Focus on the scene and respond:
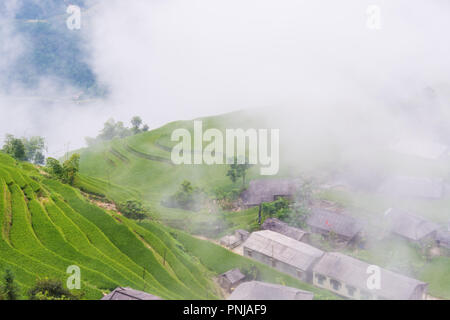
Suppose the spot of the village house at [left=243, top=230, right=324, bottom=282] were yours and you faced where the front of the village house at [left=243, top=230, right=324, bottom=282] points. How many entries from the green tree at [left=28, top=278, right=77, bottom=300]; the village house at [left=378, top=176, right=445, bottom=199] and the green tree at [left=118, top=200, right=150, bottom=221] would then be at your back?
1

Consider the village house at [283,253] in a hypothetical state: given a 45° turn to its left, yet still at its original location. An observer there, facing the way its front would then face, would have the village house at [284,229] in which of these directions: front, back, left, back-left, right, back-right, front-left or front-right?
back

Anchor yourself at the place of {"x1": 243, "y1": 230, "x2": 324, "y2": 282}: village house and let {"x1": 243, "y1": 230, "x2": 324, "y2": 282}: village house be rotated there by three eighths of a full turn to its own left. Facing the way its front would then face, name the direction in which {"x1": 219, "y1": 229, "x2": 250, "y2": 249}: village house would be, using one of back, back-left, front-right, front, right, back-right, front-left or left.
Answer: back-left

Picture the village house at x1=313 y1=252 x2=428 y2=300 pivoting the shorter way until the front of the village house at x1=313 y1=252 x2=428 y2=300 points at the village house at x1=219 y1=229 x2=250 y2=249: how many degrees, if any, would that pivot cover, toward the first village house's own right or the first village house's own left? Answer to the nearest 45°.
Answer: approximately 90° to the first village house's own right

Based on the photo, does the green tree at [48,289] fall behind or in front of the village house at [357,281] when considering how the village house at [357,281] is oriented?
in front

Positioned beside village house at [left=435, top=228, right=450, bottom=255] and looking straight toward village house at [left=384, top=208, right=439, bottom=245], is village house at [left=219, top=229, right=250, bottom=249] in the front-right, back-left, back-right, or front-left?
front-left

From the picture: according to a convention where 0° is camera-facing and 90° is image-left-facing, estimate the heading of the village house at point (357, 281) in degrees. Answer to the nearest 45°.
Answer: approximately 45°

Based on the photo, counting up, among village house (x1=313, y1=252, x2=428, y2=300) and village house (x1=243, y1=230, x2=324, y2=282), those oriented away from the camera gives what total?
0

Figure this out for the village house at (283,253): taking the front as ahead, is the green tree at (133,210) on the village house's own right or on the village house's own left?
on the village house's own right

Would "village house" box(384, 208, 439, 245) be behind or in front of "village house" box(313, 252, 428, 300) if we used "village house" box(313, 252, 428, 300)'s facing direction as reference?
behind

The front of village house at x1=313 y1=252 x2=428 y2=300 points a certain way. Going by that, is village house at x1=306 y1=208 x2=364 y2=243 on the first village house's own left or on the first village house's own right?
on the first village house's own right

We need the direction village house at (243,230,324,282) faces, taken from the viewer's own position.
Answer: facing the viewer and to the left of the viewer

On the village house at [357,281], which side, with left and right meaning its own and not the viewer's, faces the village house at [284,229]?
right

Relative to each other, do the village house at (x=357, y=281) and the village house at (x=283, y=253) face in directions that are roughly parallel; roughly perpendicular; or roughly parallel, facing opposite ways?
roughly parallel
